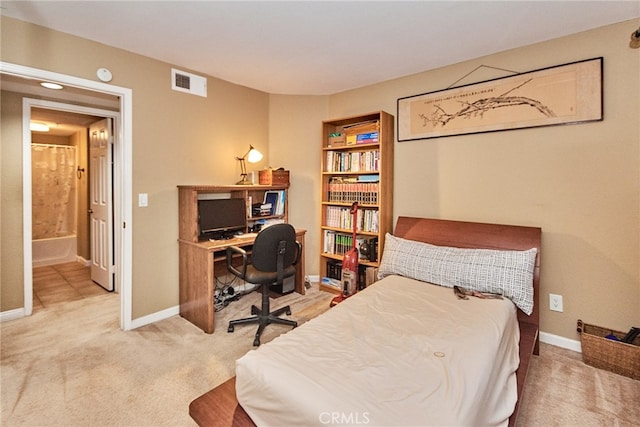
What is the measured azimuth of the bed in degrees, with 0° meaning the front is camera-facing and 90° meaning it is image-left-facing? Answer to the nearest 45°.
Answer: approximately 45°

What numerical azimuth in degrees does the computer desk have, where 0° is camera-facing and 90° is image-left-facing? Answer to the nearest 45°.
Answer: approximately 315°

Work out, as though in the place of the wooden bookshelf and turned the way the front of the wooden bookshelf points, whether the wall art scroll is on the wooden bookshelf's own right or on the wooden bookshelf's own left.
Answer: on the wooden bookshelf's own left

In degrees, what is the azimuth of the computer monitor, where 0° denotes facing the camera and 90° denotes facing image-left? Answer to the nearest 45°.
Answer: approximately 315°

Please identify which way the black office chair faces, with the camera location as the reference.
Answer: facing away from the viewer and to the left of the viewer

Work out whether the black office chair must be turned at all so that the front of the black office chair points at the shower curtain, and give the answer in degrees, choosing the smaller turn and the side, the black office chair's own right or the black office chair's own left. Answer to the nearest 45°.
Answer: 0° — it already faces it

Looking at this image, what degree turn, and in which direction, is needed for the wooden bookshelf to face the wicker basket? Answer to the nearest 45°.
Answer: approximately 90° to its left

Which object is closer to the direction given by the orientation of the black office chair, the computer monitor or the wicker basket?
the computer monitor

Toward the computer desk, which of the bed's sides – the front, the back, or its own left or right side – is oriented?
right

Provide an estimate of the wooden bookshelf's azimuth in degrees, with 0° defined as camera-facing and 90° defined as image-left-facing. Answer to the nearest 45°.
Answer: approximately 45°

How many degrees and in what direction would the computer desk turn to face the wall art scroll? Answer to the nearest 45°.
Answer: approximately 45° to its left
